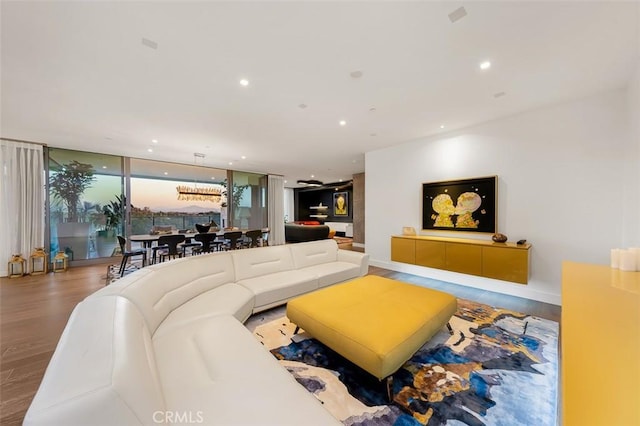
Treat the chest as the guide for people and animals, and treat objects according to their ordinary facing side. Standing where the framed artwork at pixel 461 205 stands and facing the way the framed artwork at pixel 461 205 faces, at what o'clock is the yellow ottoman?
The yellow ottoman is roughly at 11 o'clock from the framed artwork.

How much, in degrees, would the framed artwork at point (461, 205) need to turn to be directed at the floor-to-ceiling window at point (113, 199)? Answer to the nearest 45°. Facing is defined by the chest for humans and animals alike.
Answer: approximately 45° to its right

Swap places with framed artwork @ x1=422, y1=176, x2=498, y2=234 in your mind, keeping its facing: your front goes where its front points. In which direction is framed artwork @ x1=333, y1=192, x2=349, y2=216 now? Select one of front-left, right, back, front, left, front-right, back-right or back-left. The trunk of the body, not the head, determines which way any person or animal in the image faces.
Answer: right

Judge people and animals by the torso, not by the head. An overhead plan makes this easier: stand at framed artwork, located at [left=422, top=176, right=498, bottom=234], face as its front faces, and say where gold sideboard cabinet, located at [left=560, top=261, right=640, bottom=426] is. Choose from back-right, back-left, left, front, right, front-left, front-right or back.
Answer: front-left

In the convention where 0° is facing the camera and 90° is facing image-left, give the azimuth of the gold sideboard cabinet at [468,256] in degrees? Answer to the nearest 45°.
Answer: approximately 45°

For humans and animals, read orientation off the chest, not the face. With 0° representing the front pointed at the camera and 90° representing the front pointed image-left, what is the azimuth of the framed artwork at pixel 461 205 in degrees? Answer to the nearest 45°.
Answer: approximately 45°

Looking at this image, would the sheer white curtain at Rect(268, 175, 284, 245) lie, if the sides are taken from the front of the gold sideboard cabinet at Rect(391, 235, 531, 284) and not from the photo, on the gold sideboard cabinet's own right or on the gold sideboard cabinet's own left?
on the gold sideboard cabinet's own right

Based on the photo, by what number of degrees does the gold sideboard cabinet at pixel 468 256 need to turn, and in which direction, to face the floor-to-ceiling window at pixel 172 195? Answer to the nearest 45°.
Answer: approximately 45° to its right

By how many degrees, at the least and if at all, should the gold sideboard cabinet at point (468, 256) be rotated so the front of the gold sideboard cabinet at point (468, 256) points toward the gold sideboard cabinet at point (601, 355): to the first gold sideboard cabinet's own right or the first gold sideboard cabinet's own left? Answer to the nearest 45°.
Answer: approximately 45° to the first gold sideboard cabinet's own left
